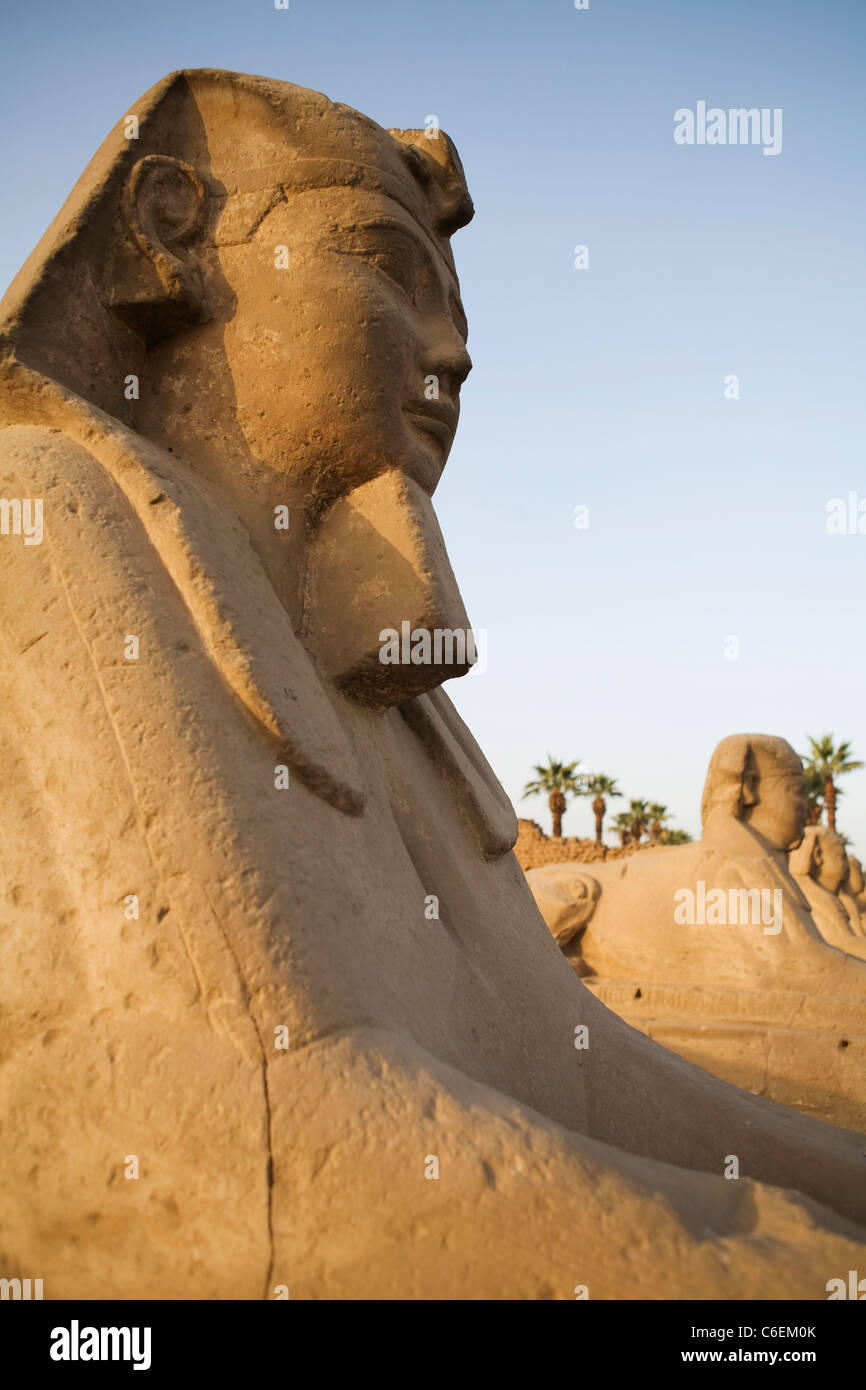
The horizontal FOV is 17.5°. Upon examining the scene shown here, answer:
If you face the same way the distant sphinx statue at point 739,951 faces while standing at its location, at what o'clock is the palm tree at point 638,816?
The palm tree is roughly at 9 o'clock from the distant sphinx statue.

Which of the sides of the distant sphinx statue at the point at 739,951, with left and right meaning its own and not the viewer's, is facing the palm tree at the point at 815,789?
left

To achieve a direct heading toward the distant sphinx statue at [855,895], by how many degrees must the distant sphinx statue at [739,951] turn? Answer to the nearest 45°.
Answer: approximately 90° to its left

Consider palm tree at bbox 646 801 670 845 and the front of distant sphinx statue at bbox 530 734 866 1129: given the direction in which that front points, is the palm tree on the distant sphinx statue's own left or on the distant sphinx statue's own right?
on the distant sphinx statue's own left

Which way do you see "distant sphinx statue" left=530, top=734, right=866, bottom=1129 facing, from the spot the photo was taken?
facing to the right of the viewer
